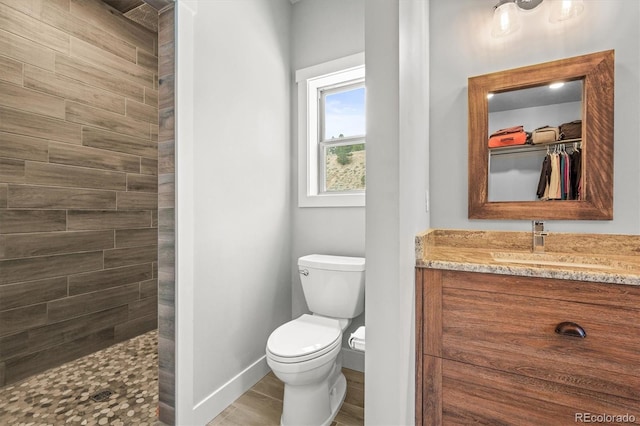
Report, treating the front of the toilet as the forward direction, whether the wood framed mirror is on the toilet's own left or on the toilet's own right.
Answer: on the toilet's own left

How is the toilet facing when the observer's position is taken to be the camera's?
facing the viewer and to the left of the viewer
